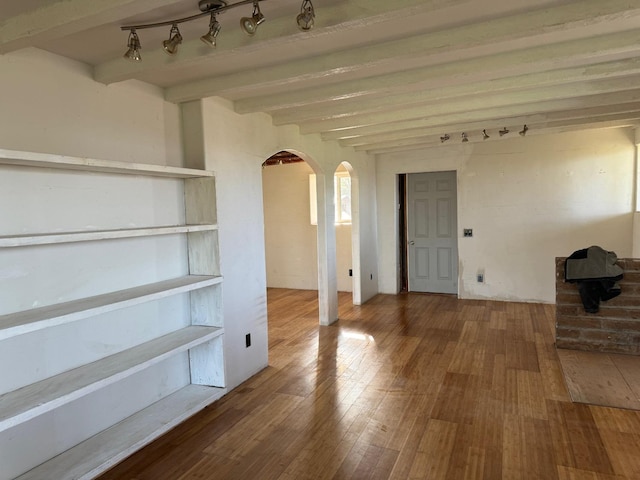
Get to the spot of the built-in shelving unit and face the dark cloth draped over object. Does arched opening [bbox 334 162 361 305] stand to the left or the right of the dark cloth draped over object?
left

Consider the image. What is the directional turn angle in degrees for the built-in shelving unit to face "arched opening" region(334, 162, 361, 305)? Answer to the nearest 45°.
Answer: approximately 90° to its left

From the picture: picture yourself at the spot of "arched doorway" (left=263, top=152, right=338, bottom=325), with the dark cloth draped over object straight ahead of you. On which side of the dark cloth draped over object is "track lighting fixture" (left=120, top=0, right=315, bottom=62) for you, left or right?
right

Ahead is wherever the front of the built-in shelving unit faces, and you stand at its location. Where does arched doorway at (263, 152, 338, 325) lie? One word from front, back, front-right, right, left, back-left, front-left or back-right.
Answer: left

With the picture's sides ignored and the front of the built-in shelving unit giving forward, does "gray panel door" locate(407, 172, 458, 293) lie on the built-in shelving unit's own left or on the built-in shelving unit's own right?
on the built-in shelving unit's own left

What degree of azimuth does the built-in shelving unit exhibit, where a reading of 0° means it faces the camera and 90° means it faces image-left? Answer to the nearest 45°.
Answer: approximately 315°

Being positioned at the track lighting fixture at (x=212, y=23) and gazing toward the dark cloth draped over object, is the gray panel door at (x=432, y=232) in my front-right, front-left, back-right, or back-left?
front-left
